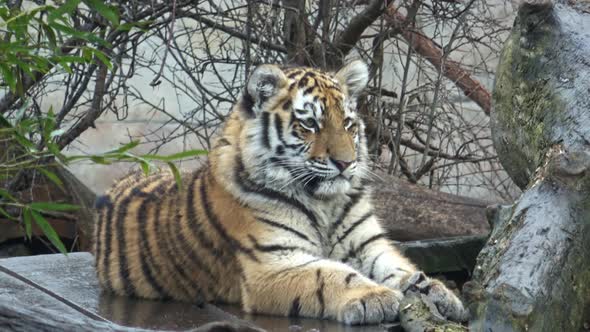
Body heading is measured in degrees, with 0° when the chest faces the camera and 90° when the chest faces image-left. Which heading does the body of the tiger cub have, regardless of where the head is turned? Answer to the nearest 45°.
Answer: approximately 315°
